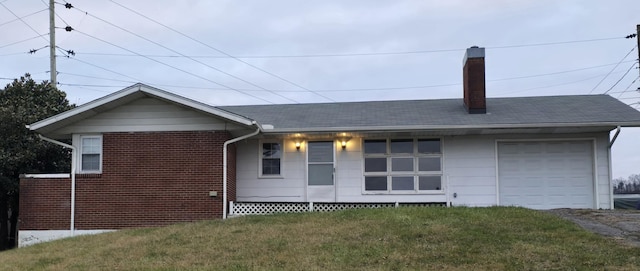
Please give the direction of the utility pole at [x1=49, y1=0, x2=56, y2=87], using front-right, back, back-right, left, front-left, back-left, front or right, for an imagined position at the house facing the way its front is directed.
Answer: back-right

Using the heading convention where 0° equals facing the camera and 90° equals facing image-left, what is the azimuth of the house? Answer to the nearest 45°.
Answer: approximately 0°
